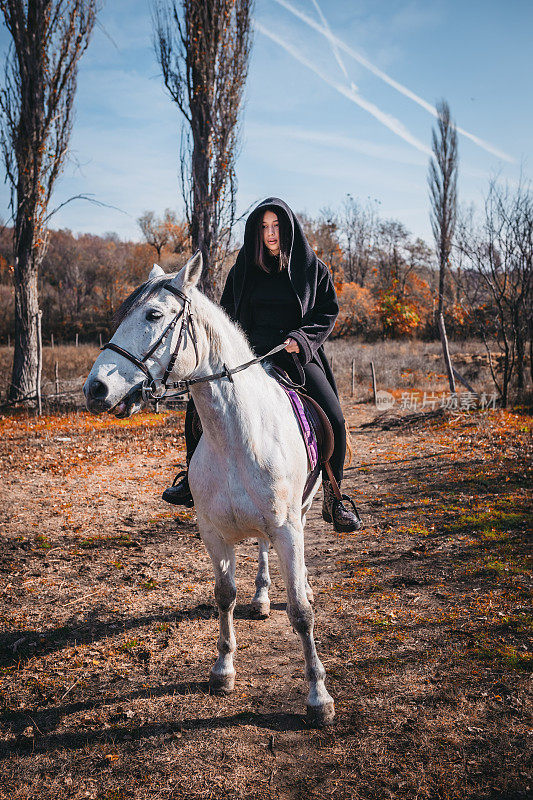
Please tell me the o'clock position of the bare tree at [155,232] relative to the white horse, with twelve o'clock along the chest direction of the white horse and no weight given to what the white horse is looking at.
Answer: The bare tree is roughly at 6 o'clock from the white horse.

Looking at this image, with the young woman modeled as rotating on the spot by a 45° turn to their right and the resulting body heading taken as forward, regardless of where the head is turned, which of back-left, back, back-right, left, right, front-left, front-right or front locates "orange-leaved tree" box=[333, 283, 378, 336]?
back-right

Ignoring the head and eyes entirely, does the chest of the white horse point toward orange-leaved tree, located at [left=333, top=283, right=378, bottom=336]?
no

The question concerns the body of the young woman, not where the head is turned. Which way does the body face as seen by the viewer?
toward the camera

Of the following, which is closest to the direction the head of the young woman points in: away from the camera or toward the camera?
toward the camera

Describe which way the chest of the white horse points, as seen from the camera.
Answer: toward the camera
